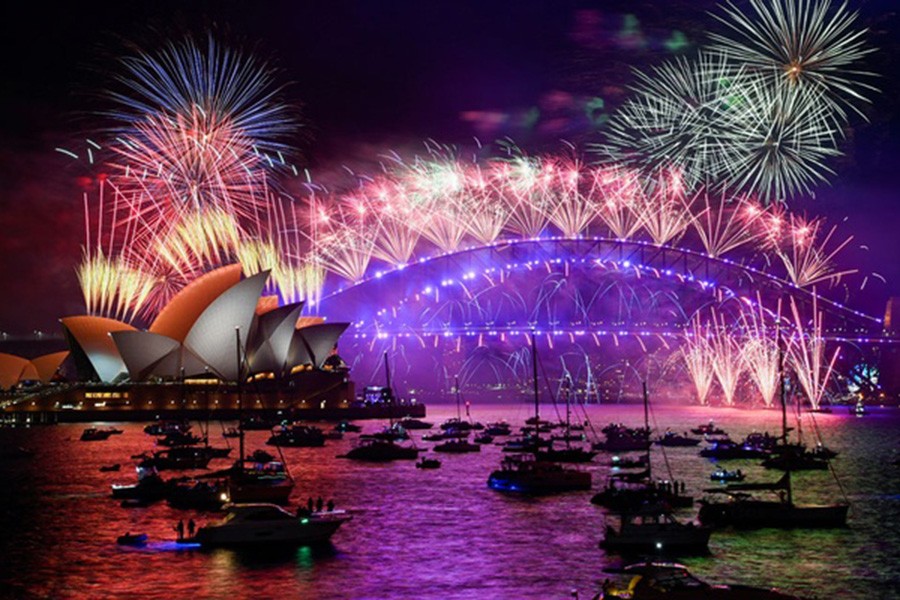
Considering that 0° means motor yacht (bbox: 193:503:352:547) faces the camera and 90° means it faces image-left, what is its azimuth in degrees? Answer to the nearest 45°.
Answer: approximately 270°

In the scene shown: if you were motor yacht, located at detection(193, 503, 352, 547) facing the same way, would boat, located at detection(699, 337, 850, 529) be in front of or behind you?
in front

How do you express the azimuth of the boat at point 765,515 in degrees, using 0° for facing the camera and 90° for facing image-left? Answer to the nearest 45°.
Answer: approximately 270°
